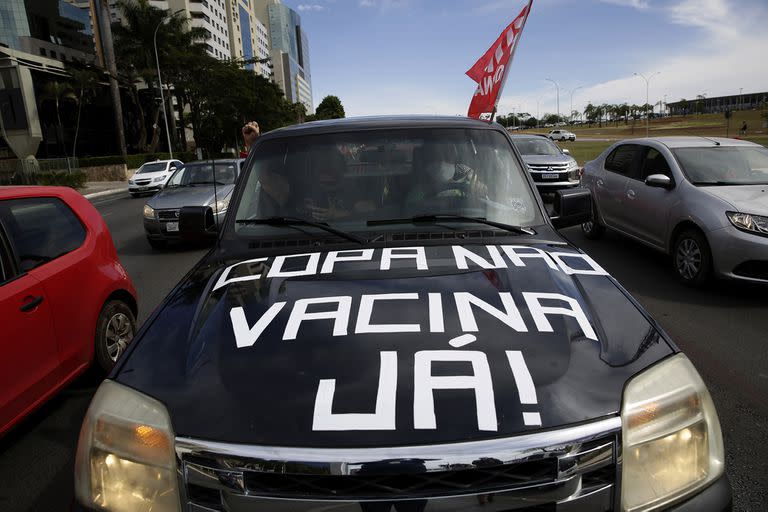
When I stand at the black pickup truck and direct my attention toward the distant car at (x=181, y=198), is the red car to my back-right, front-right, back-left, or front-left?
front-left

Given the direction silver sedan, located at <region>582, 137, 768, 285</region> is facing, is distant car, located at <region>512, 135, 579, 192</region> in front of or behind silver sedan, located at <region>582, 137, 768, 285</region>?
behind

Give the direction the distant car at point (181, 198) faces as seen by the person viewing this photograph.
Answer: facing the viewer and to the left of the viewer

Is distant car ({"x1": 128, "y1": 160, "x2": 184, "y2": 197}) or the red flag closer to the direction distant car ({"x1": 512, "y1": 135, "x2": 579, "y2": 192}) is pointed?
the red flag

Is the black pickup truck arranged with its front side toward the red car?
no

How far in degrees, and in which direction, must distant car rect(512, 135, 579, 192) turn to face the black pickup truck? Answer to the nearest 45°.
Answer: approximately 45° to its right

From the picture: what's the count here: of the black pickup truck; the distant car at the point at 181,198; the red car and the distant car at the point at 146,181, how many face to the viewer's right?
0

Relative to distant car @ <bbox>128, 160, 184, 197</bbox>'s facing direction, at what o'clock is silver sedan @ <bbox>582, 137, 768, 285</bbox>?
The silver sedan is roughly at 10 o'clock from the distant car.

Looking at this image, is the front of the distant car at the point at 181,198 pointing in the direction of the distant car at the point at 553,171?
no

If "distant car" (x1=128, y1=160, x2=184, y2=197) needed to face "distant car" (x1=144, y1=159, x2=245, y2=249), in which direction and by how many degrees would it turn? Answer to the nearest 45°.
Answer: approximately 45° to its left

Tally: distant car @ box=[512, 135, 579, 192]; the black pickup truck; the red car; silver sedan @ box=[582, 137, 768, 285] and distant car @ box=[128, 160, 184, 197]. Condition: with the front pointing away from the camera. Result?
0

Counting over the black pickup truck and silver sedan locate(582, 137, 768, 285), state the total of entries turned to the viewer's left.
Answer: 0

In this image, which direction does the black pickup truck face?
toward the camera

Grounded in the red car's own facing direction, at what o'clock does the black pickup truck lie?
The black pickup truck is roughly at 10 o'clock from the red car.

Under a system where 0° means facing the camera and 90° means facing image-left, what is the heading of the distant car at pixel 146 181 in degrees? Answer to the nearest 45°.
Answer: approximately 45°

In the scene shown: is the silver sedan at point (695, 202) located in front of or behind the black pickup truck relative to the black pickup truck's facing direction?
behind

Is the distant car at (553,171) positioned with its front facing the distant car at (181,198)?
no

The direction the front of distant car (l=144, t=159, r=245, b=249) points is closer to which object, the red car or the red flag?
the red car

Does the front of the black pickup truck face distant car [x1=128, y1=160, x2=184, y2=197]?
no

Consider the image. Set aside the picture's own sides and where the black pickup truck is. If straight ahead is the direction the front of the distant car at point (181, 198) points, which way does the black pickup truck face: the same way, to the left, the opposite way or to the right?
the same way

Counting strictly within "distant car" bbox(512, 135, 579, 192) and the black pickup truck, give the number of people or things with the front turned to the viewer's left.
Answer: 0
